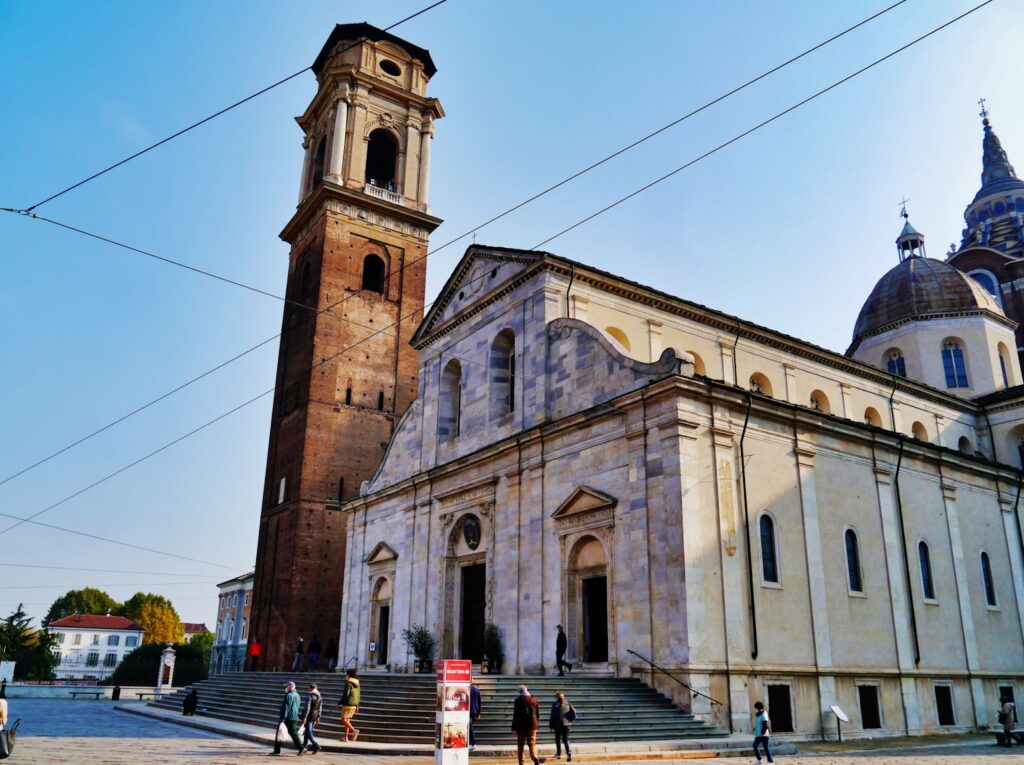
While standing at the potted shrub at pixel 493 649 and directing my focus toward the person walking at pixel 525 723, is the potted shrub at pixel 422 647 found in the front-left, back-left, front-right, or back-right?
back-right

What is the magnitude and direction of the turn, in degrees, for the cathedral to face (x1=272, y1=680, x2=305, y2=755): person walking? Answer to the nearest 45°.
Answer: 0° — it already faces them

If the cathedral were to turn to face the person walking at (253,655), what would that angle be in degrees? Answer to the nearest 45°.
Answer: approximately 90° to its right

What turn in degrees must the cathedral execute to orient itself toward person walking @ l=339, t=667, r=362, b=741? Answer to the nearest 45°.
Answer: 0° — it already faces them

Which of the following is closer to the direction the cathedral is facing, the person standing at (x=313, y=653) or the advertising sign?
the advertising sign

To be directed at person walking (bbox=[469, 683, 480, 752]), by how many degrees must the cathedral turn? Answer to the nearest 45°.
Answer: approximately 45° to its left

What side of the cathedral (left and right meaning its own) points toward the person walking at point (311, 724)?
front

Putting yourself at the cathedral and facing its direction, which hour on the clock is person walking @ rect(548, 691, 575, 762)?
The person walking is roughly at 11 o'clock from the cathedral.

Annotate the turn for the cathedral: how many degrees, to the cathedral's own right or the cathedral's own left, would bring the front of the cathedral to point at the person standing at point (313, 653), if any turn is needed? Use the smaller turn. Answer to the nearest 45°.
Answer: approximately 90° to the cathedral's own right

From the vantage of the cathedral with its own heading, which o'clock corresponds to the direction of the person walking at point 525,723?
The person walking is roughly at 11 o'clock from the cathedral.

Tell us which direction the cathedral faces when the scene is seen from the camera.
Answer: facing the viewer and to the left of the viewer

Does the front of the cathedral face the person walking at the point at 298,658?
no

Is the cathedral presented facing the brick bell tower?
no
